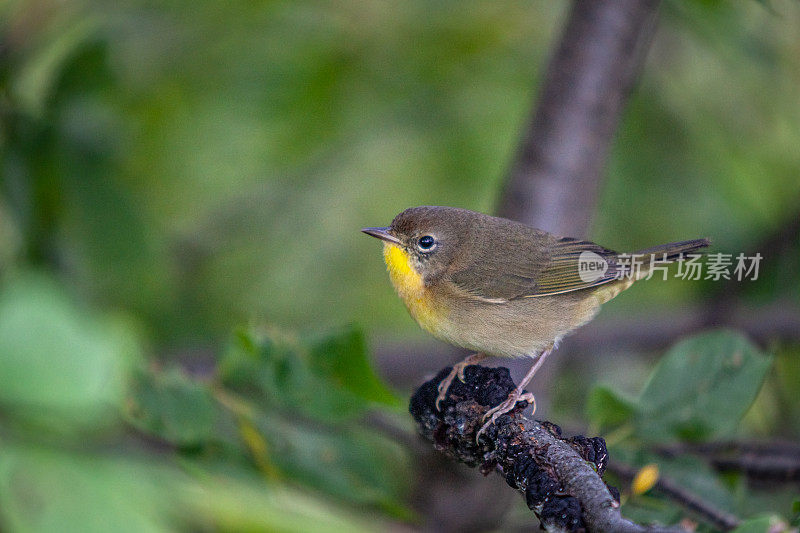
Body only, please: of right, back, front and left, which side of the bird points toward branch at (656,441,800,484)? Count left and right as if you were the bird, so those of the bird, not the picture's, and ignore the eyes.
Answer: back

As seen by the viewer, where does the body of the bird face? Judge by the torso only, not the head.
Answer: to the viewer's left

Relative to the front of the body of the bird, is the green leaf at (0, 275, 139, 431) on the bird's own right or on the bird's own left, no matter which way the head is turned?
on the bird's own left
